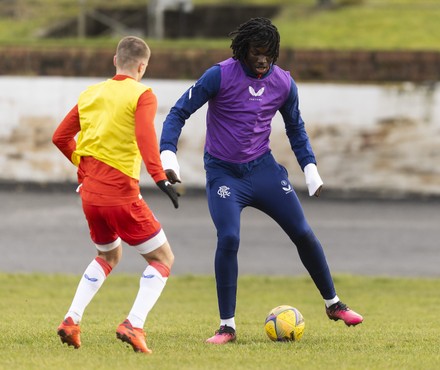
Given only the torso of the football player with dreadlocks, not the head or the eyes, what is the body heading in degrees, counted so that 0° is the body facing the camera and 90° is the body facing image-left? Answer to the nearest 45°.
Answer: approximately 0°
